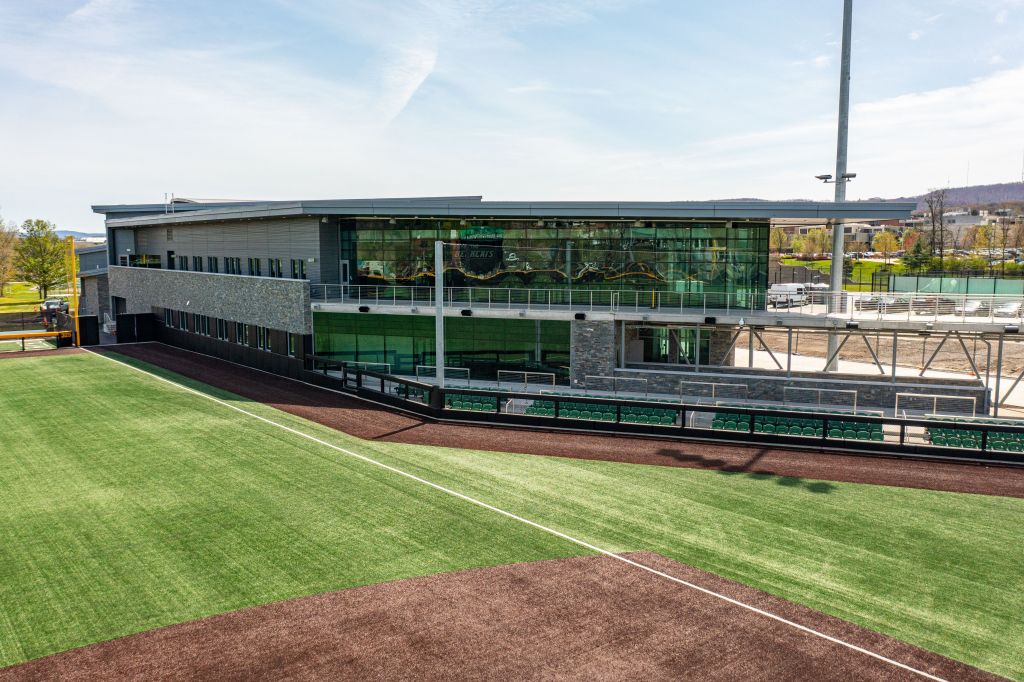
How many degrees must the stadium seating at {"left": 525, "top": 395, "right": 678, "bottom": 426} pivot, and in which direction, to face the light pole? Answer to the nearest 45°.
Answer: approximately 135° to its left

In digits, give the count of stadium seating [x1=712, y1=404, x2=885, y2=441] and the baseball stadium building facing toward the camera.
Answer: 2

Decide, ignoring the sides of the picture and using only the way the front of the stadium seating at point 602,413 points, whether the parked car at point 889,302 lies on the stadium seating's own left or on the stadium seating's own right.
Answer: on the stadium seating's own left

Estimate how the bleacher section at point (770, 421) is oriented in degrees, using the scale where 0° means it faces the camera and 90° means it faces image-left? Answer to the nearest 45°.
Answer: approximately 0°

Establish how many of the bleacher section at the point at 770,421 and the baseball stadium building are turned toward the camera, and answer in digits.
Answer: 2

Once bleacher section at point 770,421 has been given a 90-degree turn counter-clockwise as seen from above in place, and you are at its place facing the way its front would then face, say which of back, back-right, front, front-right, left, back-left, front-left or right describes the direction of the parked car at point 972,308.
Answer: front-left

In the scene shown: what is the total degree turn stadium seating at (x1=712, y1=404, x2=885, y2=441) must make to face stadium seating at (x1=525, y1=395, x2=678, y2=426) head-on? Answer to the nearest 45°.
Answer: approximately 90° to its right

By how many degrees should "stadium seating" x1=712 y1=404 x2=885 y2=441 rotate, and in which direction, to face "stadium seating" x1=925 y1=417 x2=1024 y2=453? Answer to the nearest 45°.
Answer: approximately 90° to its left

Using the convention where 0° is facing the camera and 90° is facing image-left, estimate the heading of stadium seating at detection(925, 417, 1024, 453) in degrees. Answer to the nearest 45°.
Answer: approximately 0°

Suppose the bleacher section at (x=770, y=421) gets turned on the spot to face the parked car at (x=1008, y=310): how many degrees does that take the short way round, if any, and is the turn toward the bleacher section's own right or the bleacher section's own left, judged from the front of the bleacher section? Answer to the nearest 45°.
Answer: approximately 135° to the bleacher section's own left
